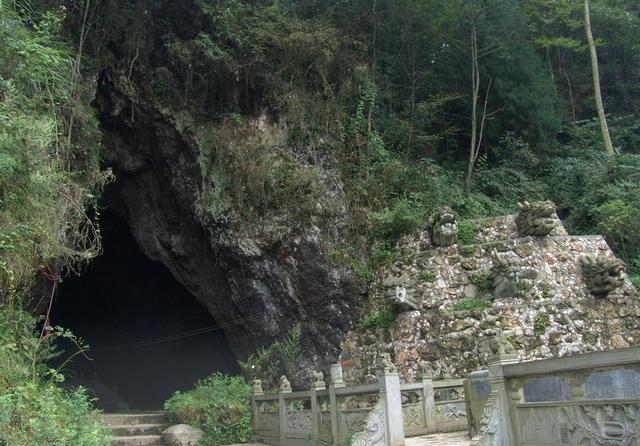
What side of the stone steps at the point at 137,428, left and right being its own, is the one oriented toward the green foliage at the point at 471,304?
left

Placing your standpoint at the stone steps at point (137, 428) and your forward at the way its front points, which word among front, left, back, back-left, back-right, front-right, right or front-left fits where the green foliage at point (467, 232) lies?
left

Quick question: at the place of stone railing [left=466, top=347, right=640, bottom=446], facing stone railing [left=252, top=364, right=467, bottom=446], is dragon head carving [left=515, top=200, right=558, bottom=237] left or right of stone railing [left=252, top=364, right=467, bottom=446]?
right

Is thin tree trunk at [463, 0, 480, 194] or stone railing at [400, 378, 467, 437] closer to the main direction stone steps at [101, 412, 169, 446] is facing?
the stone railing

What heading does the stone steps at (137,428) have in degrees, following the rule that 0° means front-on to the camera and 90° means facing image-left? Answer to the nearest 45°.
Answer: approximately 0°

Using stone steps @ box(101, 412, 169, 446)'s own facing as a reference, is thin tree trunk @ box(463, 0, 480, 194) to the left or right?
on its left

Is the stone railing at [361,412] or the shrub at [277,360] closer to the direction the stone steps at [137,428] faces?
the stone railing

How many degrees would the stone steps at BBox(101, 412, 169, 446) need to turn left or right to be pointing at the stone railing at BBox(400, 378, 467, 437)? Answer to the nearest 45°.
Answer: approximately 45° to its left

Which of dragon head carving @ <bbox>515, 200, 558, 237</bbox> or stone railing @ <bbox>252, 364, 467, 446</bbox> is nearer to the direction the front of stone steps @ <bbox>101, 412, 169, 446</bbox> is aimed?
the stone railing

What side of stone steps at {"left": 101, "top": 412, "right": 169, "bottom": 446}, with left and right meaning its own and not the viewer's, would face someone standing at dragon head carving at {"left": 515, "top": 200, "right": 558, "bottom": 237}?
left
